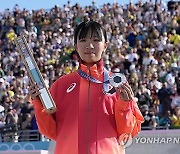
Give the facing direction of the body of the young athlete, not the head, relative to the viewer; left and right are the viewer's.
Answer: facing the viewer
